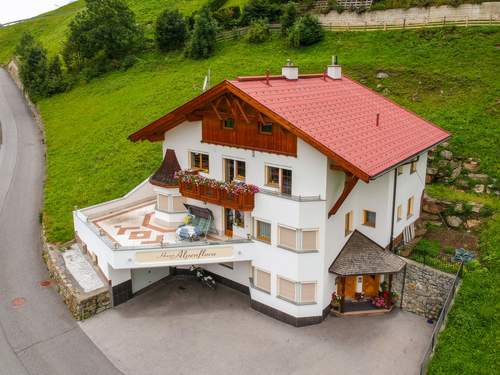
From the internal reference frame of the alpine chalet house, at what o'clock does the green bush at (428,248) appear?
The green bush is roughly at 7 o'clock from the alpine chalet house.

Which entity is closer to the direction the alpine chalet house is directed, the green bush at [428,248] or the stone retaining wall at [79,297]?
the stone retaining wall

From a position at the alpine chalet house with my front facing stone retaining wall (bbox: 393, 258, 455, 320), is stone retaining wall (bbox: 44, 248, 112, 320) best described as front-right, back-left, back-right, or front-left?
back-right

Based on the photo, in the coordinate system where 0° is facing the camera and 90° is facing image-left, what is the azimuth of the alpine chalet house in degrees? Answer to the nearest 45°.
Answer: approximately 45°

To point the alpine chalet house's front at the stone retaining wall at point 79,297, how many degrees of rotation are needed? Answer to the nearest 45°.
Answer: approximately 45° to its right
